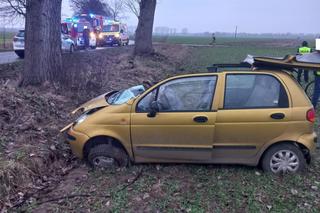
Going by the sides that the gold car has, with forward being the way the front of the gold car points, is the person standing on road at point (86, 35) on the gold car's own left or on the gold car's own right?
on the gold car's own right

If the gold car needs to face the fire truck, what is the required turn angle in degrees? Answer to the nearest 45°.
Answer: approximately 90° to its right

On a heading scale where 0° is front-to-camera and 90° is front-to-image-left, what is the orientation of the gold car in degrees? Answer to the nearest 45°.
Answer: approximately 90°
